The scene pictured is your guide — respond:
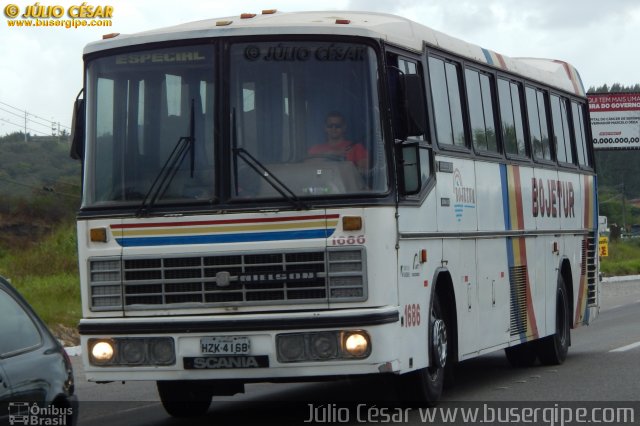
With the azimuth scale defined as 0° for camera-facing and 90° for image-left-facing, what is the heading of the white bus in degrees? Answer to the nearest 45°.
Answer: approximately 45°
